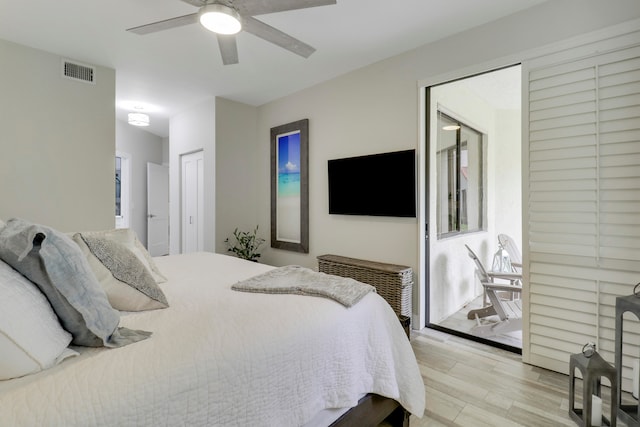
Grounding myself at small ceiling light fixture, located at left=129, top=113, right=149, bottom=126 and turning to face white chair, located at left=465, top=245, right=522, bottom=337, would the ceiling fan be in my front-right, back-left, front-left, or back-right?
front-right

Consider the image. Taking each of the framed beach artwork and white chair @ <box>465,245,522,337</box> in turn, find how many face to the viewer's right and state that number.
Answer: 1

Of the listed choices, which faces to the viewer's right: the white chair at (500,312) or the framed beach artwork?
the white chair

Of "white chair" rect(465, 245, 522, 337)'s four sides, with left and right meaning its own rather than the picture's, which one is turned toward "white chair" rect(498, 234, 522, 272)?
left

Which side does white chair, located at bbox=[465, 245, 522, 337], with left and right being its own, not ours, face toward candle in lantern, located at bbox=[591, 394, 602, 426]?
right

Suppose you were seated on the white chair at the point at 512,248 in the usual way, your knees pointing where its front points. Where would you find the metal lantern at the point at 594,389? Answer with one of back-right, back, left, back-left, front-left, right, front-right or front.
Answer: front-right

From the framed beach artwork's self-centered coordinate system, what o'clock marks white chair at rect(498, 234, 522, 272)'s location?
The white chair is roughly at 8 o'clock from the framed beach artwork.

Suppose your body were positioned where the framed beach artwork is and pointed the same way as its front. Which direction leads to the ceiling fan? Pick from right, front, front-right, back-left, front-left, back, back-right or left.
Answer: front-left

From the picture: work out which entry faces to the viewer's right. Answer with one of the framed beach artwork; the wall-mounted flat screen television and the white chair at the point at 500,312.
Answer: the white chair

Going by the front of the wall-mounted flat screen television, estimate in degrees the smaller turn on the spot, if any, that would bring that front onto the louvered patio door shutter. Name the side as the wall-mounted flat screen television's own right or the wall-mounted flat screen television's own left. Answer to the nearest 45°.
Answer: approximately 90° to the wall-mounted flat screen television's own left

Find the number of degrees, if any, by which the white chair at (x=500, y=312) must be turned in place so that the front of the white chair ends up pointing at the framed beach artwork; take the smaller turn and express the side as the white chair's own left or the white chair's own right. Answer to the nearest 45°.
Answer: approximately 180°

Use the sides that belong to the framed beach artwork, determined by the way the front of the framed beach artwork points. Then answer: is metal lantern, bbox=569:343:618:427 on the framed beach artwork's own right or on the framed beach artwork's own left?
on the framed beach artwork's own left
